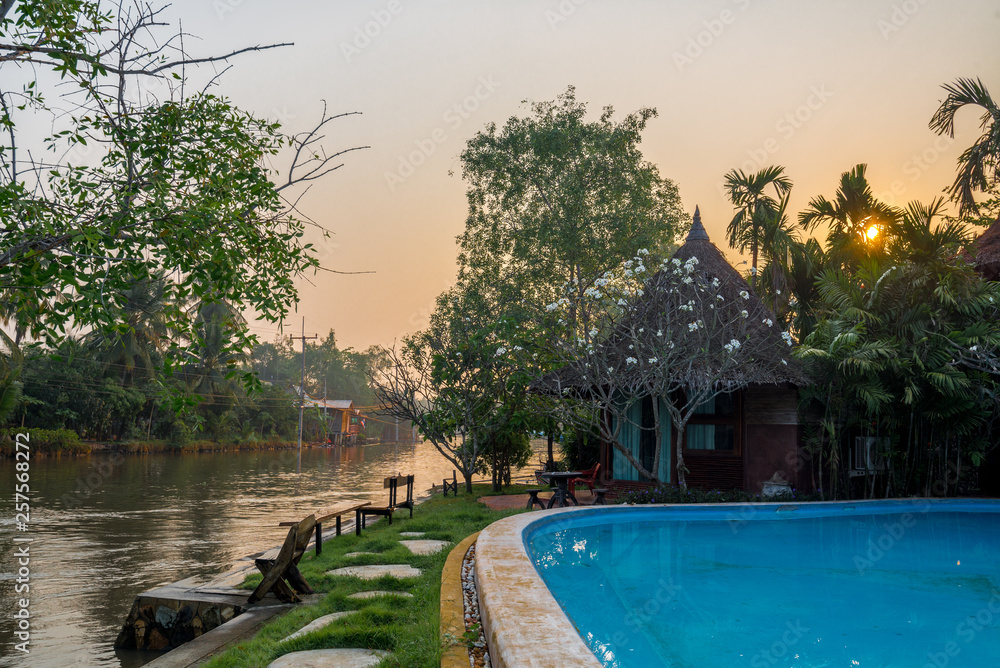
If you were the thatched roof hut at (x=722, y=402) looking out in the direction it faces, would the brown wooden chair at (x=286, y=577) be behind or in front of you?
in front

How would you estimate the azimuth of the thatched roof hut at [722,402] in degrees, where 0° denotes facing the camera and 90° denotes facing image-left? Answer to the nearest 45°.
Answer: approximately 45°

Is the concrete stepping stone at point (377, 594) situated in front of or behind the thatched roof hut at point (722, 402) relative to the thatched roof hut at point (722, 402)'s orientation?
in front

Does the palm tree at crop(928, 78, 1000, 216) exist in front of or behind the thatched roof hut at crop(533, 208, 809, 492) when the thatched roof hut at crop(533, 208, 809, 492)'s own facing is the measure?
behind

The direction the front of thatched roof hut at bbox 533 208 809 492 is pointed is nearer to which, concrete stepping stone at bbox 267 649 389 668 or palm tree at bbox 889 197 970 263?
the concrete stepping stone

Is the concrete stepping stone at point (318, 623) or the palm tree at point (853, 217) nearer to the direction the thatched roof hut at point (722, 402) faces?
the concrete stepping stone

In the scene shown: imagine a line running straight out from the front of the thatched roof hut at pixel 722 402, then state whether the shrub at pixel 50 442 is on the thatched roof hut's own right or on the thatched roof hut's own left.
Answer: on the thatched roof hut's own right

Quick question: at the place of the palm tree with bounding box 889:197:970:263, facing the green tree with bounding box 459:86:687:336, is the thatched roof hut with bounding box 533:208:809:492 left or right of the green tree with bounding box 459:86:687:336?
left
